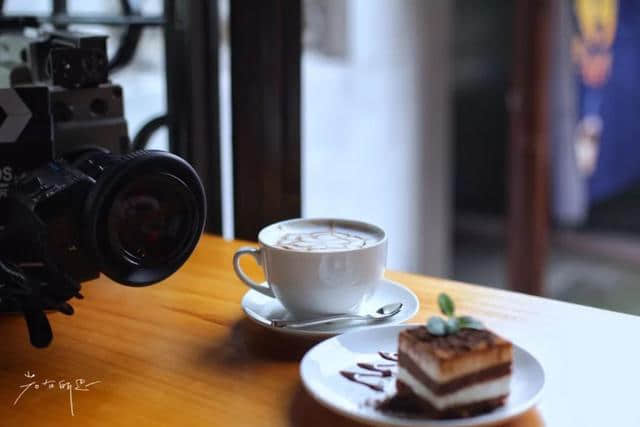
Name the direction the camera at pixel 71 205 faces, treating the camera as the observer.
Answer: facing the viewer and to the right of the viewer

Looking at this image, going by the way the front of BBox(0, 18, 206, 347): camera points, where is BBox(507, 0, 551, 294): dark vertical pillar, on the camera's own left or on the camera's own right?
on the camera's own left
